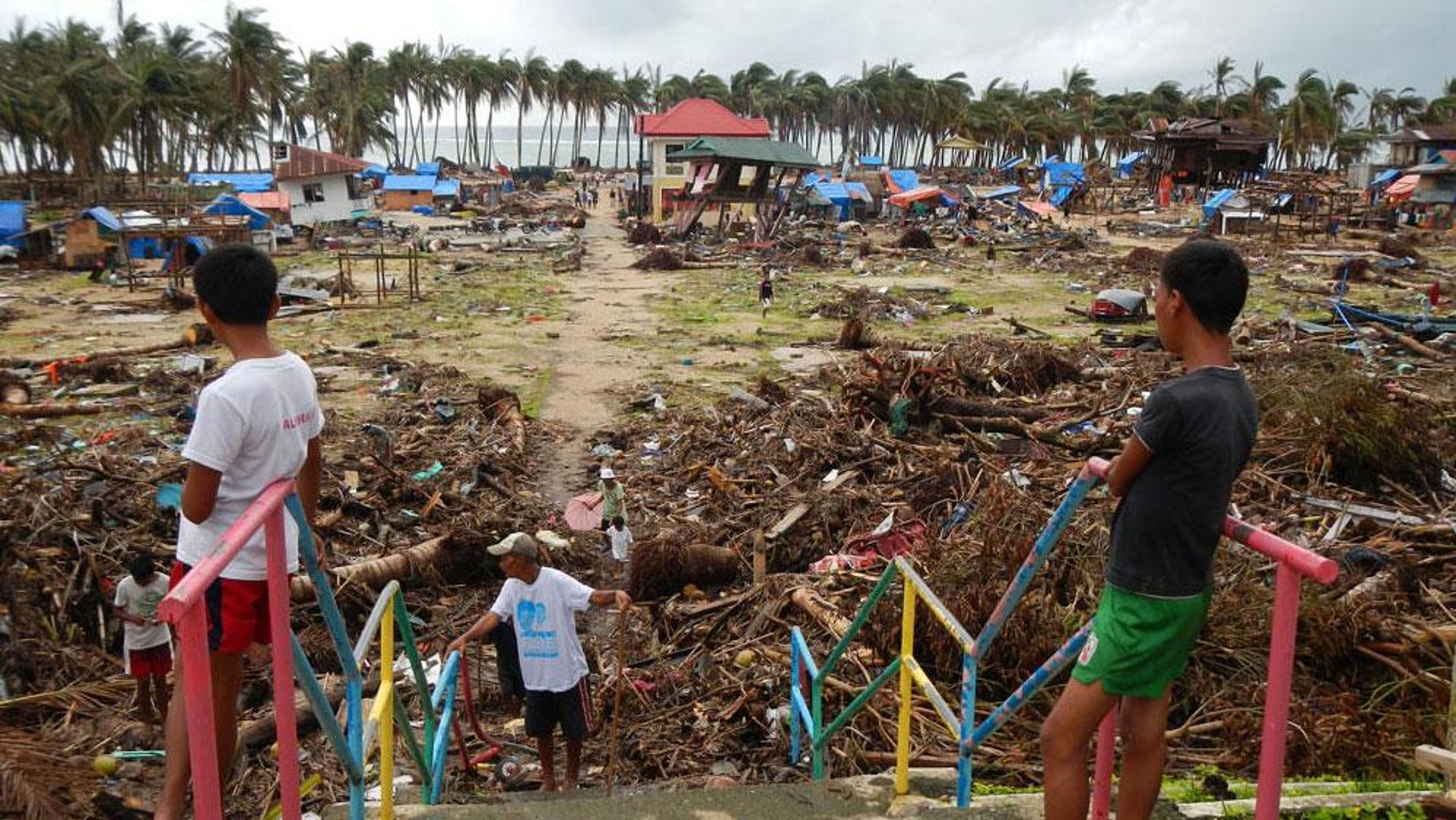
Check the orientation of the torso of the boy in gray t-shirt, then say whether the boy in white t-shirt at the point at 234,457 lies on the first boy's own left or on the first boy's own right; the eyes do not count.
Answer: on the first boy's own left

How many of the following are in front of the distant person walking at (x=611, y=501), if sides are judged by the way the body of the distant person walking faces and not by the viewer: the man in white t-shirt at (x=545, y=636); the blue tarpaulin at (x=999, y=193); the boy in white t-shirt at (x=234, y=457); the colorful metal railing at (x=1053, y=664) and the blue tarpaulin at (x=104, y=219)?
3

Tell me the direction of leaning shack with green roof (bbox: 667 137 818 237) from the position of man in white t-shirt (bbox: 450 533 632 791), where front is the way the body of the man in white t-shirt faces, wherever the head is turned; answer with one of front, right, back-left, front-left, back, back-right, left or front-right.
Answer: back-right

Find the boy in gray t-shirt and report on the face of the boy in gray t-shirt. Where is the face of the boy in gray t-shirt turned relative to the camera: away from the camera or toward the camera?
away from the camera

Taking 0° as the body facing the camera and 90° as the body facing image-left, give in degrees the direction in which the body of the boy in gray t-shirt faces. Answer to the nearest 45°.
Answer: approximately 135°

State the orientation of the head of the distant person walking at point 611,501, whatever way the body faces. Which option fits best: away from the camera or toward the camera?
toward the camera

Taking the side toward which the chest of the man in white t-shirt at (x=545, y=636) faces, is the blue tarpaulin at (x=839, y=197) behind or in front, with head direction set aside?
behind

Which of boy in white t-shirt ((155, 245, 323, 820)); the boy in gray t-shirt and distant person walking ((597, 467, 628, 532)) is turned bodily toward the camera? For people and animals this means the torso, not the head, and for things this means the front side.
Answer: the distant person walking

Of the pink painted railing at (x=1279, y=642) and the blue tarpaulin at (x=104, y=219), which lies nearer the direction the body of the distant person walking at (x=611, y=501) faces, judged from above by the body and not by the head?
the pink painted railing

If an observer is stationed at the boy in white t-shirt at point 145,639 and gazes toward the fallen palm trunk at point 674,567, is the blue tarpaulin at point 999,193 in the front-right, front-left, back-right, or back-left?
front-left

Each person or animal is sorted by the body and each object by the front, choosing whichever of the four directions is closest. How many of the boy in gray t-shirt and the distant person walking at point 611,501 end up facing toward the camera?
1

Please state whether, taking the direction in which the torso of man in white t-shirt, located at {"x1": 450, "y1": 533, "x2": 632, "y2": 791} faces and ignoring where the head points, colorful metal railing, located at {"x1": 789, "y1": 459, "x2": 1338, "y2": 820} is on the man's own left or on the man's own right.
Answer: on the man's own left

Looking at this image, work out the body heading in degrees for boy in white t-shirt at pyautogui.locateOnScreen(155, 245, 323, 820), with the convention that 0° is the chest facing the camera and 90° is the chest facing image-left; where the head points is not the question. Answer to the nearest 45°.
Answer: approximately 135°

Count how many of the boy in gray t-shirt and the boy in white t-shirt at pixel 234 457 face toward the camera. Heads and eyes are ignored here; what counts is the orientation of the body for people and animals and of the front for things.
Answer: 0

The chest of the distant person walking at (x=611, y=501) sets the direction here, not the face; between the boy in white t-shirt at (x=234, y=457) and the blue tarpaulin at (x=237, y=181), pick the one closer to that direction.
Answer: the boy in white t-shirt

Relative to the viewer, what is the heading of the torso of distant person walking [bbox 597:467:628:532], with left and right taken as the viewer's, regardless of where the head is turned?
facing the viewer
